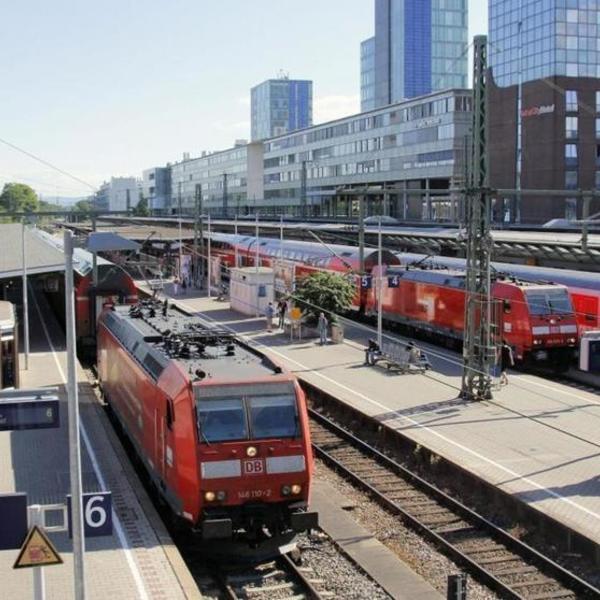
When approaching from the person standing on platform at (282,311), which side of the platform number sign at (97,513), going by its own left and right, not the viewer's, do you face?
back

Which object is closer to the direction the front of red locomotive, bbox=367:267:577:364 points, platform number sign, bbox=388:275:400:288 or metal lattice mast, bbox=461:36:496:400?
the metal lattice mast

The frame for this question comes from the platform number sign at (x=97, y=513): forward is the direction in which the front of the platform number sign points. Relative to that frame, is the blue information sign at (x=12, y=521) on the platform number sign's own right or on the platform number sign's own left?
on the platform number sign's own right

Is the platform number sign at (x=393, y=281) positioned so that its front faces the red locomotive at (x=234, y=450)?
yes

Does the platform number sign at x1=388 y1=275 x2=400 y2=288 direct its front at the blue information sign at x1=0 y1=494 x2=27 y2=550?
yes

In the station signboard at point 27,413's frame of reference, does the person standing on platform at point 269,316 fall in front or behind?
behind

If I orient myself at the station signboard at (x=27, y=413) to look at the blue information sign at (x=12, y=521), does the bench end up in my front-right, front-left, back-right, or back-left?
back-left

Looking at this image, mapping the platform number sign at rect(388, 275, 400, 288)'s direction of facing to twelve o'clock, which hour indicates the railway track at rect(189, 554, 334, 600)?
The railway track is roughly at 12 o'clock from the platform number sign.

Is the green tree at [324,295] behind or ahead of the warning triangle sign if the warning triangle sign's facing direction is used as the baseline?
behind

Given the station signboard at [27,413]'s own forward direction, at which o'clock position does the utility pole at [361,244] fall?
The utility pole is roughly at 7 o'clock from the station signboard.

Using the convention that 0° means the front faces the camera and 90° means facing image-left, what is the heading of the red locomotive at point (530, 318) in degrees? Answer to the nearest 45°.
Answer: approximately 315°

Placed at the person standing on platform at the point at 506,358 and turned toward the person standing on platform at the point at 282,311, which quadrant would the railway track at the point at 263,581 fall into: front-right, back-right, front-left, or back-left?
back-left

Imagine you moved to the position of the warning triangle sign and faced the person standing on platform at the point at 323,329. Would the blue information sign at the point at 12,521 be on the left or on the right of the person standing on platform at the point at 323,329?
left

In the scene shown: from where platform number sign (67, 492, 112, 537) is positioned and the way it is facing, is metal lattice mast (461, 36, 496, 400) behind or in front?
behind

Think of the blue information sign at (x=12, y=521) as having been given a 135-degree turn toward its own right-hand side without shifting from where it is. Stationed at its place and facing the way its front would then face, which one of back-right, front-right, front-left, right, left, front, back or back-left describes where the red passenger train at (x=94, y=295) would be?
front-right
